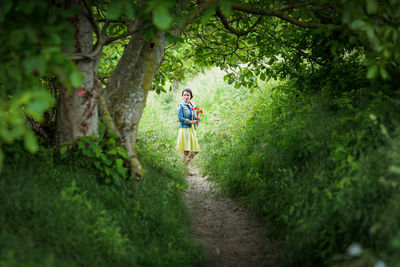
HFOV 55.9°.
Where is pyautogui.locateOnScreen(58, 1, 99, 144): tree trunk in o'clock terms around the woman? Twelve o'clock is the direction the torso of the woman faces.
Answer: The tree trunk is roughly at 2 o'clock from the woman.

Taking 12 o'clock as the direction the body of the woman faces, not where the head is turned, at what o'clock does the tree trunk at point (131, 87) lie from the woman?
The tree trunk is roughly at 2 o'clock from the woman.

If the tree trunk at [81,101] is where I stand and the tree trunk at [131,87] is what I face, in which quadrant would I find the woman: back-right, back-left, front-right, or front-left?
front-left
